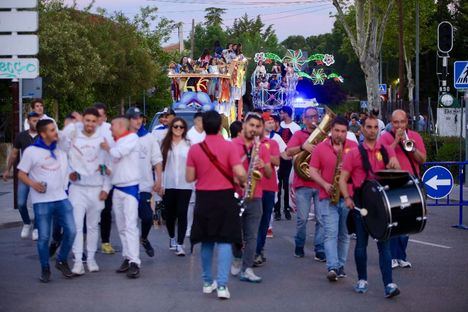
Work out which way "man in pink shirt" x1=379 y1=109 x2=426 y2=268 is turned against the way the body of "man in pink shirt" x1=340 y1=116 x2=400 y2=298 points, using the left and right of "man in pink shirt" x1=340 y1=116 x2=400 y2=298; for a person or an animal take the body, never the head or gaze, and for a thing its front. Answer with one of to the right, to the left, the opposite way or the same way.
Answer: the same way

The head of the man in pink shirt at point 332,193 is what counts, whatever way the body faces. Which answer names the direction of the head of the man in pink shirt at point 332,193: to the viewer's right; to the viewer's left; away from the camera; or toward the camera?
toward the camera

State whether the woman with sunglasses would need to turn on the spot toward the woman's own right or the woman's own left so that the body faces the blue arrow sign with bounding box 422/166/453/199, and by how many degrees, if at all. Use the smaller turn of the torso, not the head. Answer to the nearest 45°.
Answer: approximately 135° to the woman's own left

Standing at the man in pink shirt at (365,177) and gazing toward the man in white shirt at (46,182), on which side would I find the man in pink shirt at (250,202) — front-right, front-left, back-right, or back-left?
front-right

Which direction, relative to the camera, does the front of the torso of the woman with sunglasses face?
toward the camera

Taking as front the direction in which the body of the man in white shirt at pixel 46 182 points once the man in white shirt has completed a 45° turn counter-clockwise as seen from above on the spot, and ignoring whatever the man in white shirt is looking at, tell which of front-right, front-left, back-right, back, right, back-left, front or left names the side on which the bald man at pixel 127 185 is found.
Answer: front

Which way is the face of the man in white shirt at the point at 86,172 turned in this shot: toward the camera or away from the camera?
toward the camera

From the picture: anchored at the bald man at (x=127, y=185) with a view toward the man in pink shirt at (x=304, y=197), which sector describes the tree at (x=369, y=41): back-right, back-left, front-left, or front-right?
front-left

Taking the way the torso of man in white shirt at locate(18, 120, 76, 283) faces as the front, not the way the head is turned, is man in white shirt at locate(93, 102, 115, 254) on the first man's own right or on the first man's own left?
on the first man's own left

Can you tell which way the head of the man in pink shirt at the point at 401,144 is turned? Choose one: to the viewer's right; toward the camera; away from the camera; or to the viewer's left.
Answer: toward the camera

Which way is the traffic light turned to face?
toward the camera

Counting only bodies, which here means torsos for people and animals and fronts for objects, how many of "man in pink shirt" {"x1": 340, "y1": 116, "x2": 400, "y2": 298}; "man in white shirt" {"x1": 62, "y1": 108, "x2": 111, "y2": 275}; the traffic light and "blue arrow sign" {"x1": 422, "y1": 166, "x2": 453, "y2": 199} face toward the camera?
4

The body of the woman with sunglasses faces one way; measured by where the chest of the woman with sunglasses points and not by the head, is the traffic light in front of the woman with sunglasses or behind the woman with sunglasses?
behind
